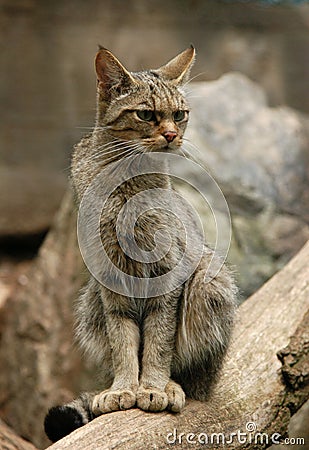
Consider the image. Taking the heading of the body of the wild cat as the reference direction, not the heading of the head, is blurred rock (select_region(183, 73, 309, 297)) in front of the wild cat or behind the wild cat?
behind

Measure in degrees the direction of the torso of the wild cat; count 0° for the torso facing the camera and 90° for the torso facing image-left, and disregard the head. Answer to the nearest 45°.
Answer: approximately 0°

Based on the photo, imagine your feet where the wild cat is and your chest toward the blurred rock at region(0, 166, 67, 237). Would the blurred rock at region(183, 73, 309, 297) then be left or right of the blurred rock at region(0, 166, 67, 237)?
right
